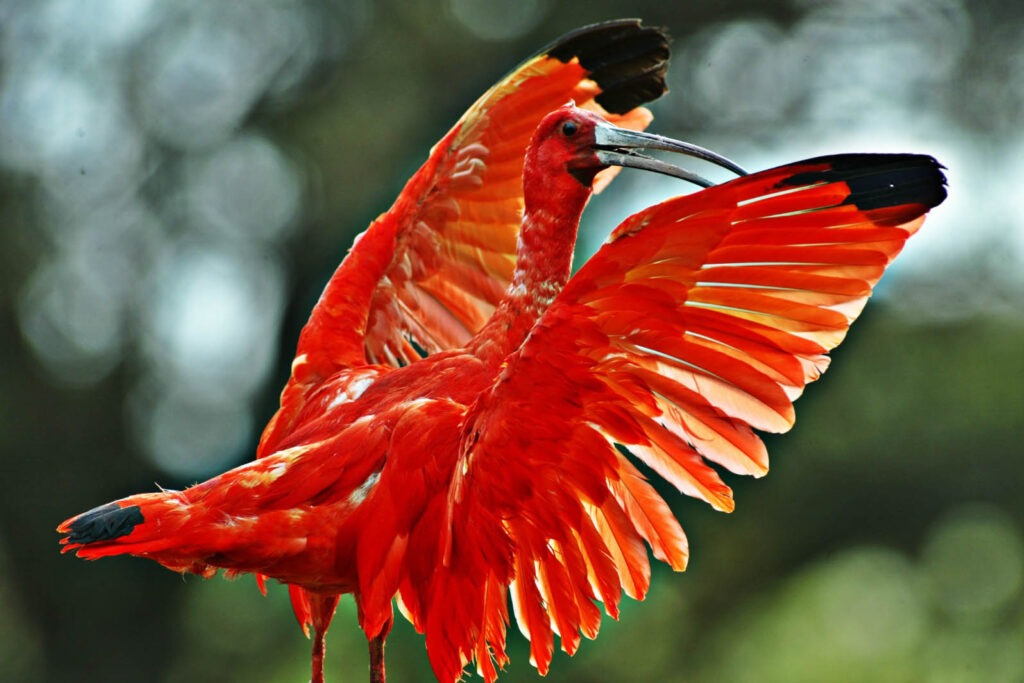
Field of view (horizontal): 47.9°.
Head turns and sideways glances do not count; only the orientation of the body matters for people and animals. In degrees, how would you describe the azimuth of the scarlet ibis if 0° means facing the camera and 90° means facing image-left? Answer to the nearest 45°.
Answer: approximately 225°
